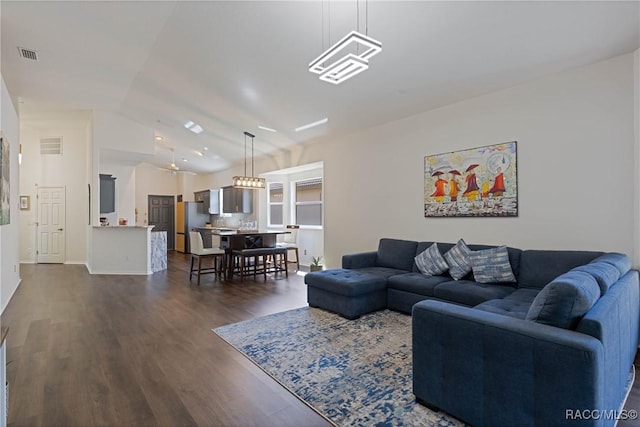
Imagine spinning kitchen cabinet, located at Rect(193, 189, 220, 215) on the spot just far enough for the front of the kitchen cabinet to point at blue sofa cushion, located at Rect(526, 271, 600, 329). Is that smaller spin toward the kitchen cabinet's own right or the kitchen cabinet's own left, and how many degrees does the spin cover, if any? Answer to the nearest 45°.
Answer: approximately 45° to the kitchen cabinet's own left

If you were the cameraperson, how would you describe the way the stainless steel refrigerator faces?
facing the viewer and to the left of the viewer

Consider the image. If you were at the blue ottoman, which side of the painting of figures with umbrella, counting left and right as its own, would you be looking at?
front

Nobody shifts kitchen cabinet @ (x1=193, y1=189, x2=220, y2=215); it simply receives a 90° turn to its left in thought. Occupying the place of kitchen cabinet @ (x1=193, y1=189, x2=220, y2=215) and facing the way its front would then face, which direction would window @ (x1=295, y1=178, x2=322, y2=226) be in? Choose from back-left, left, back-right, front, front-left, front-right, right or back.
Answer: front

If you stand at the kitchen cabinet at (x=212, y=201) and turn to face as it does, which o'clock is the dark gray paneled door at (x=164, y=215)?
The dark gray paneled door is roughly at 3 o'clock from the kitchen cabinet.

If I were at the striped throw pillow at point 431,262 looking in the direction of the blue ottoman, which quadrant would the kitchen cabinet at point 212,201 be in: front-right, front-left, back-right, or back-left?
front-right

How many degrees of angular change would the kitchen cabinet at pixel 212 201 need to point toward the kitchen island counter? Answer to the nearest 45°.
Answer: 0° — it already faces it

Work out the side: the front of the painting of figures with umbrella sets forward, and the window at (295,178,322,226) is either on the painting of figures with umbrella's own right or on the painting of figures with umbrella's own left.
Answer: on the painting of figures with umbrella's own right

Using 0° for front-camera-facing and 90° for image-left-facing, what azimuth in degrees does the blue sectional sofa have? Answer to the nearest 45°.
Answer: approximately 45°

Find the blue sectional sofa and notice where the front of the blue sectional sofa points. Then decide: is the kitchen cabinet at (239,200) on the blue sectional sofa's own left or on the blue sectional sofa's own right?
on the blue sectional sofa's own right

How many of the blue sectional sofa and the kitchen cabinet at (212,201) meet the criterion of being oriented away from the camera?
0
